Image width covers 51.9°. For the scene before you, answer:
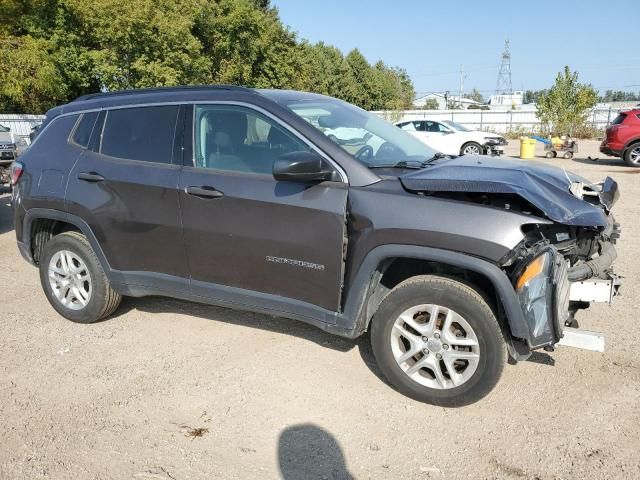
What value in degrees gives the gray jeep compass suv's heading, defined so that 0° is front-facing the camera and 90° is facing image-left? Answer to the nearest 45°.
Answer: approximately 315°

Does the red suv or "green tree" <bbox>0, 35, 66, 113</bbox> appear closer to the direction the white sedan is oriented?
the red suv

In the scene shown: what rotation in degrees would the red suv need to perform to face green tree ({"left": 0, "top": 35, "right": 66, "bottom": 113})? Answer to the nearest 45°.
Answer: approximately 135° to its left

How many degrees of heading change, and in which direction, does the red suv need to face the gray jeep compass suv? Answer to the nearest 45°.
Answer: approximately 135° to its right

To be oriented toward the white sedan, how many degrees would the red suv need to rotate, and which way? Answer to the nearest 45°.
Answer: approximately 135° to its left

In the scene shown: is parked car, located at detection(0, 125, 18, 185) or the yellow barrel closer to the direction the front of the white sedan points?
the yellow barrel

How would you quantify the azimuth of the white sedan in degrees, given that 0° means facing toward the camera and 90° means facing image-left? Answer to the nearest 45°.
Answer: approximately 315°

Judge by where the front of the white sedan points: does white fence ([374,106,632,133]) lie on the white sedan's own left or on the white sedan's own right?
on the white sedan's own left

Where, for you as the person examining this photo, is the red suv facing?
facing away from the viewer and to the right of the viewer
